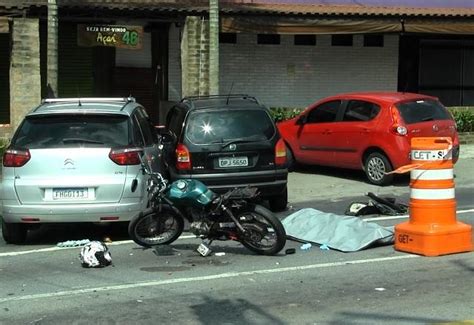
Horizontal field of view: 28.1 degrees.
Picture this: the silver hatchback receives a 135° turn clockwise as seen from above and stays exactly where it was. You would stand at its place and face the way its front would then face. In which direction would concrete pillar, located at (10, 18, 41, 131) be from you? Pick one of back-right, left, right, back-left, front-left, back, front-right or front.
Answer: back-left

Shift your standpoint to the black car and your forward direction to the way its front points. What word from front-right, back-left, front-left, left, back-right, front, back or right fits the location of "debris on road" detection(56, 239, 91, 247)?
back-left

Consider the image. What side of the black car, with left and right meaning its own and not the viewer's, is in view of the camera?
back

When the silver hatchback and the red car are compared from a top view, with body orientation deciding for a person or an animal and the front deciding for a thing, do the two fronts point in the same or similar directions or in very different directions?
same or similar directions

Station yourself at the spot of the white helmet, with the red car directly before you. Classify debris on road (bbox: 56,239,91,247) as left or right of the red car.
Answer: left

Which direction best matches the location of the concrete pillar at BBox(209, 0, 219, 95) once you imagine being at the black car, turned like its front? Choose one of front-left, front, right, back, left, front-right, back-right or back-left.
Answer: front

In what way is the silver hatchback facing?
away from the camera

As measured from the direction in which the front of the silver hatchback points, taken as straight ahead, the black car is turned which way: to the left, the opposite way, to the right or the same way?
the same way

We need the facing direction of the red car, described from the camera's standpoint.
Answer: facing away from the viewer and to the left of the viewer

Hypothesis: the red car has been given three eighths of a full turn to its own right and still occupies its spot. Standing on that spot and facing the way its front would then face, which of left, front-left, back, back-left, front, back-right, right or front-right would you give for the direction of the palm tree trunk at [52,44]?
back

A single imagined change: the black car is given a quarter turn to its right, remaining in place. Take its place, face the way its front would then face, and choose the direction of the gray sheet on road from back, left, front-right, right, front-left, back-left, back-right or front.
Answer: front-right

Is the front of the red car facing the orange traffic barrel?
no

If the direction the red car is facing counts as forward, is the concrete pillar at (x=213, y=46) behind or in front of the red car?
in front

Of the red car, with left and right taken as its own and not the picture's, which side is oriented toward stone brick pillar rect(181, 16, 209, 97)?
front

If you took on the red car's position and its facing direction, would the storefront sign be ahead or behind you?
ahead

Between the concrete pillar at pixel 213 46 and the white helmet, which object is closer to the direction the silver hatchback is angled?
the concrete pillar
